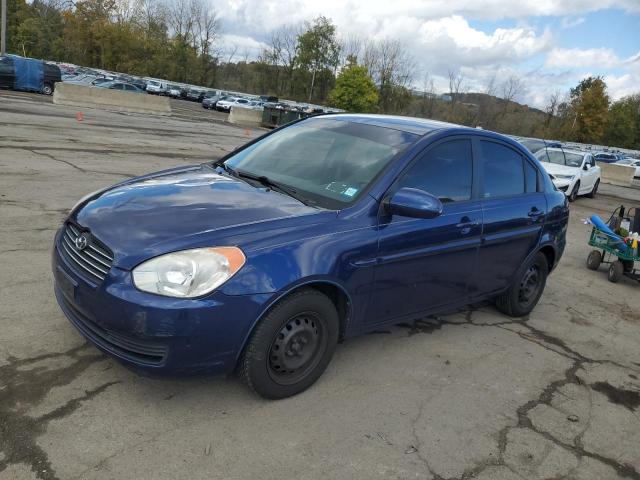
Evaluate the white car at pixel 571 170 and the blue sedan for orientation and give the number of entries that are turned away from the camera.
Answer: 0

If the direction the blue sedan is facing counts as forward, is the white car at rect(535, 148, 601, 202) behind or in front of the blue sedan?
behind

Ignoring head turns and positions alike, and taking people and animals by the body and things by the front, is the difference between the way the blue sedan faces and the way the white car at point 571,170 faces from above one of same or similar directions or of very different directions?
same or similar directions

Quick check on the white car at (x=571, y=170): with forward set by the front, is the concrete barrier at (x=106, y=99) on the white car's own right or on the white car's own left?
on the white car's own right

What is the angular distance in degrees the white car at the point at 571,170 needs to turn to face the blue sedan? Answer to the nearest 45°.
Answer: approximately 45° to its left

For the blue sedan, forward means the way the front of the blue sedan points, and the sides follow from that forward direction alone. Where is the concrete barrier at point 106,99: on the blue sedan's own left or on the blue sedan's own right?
on the blue sedan's own right

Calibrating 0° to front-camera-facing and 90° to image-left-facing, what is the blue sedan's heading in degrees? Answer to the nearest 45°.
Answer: approximately 45°

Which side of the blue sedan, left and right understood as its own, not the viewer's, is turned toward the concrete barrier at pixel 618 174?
back

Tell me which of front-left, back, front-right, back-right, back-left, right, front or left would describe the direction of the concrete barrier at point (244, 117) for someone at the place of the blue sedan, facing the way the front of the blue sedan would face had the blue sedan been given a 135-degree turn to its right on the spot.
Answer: front

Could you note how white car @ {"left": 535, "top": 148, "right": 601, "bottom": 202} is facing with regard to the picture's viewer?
facing the viewer and to the left of the viewer

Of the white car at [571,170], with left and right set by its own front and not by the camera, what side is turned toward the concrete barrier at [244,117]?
right
